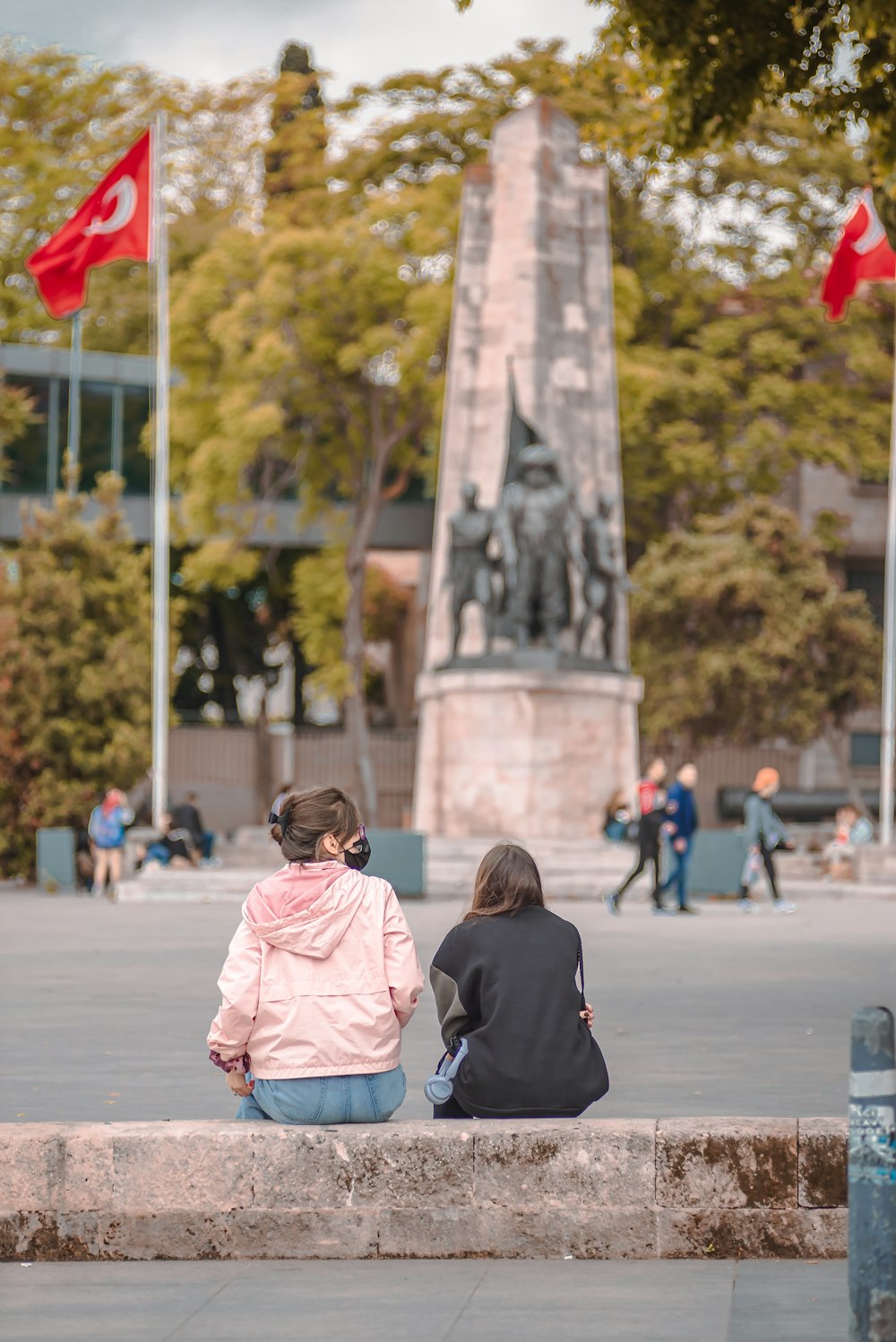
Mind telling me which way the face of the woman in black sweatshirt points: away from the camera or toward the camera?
away from the camera

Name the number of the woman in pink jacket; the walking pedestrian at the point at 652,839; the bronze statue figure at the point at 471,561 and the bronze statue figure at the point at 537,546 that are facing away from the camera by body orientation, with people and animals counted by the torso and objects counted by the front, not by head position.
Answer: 1

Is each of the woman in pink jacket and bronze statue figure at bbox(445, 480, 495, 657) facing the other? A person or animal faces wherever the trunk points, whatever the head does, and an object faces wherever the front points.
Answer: yes

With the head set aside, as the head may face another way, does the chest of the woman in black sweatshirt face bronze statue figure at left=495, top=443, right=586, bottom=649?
yes

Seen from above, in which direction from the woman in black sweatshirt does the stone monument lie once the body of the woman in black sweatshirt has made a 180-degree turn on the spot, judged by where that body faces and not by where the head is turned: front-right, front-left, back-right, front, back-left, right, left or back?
back

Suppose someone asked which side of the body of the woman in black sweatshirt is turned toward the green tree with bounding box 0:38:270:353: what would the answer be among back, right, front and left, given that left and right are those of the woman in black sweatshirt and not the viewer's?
front

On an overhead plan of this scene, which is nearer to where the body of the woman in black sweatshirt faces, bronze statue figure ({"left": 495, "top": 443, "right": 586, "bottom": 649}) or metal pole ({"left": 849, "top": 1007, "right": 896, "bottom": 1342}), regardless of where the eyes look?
the bronze statue figure

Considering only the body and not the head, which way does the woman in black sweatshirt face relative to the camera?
away from the camera

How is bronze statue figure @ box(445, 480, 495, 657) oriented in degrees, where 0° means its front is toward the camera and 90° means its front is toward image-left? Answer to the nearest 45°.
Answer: approximately 0°

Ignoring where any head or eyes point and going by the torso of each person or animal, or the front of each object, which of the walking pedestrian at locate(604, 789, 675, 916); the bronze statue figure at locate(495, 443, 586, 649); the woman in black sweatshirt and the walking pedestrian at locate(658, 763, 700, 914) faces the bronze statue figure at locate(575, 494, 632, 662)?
the woman in black sweatshirt

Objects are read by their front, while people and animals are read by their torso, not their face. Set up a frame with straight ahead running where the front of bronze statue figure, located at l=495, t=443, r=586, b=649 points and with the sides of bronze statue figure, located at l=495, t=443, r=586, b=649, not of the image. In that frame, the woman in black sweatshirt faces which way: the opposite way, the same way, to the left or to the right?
the opposite way

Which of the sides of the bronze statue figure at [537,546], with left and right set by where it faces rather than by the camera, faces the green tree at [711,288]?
back

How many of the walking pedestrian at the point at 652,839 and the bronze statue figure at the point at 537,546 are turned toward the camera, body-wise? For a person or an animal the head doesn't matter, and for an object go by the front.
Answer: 1

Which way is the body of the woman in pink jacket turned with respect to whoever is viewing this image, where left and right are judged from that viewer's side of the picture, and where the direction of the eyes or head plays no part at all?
facing away from the viewer
